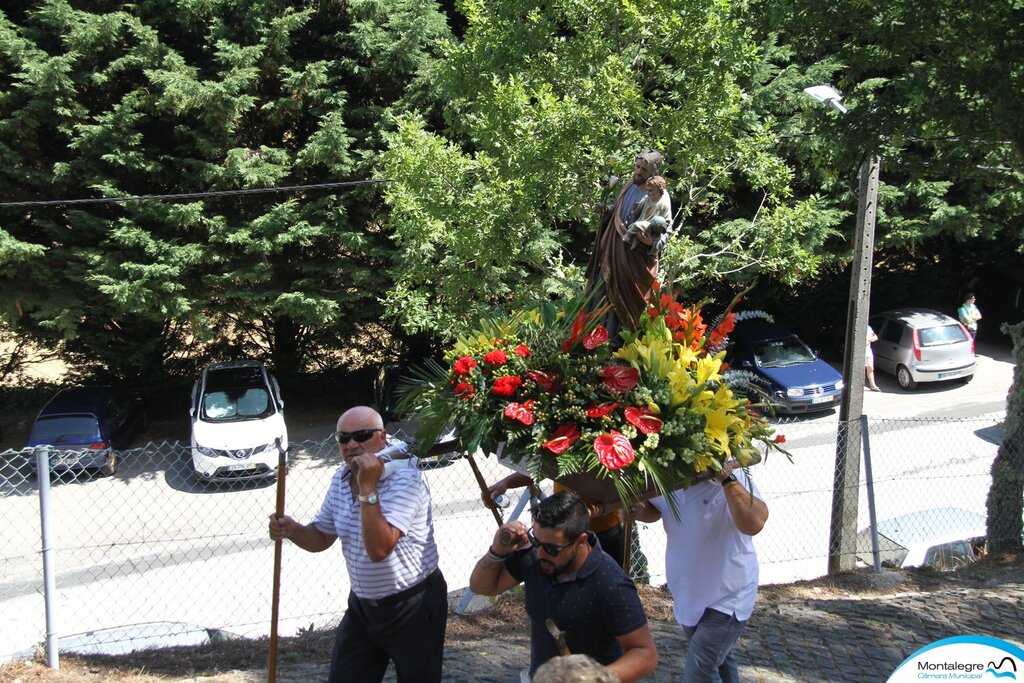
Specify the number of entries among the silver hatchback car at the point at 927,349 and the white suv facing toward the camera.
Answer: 1

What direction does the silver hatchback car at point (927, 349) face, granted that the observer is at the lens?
facing away from the viewer and to the left of the viewer

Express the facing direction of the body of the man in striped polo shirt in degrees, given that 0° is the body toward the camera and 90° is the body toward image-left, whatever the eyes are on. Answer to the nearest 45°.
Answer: approximately 45°

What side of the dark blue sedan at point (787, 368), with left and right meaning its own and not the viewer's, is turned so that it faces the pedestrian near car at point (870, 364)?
left
